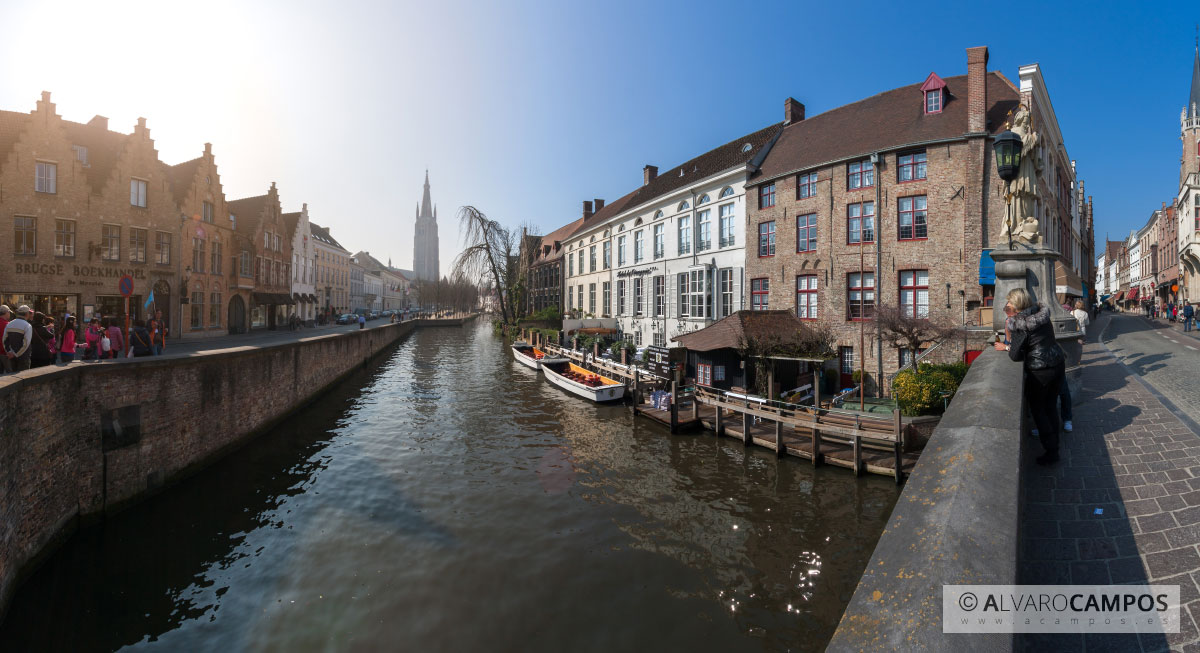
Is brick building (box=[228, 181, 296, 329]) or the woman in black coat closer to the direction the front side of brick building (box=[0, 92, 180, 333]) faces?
the woman in black coat

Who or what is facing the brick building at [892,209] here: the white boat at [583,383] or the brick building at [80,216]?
the brick building at [80,216]

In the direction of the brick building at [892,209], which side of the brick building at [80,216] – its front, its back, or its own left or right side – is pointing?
front

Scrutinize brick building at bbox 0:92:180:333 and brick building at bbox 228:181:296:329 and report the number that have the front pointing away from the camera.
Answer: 0

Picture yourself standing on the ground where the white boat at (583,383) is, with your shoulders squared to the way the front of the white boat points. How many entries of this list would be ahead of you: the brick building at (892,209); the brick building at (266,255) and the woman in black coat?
1

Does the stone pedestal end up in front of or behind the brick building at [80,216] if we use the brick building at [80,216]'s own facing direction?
in front

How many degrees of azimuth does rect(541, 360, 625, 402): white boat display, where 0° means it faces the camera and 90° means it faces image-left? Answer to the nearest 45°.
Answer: approximately 135°

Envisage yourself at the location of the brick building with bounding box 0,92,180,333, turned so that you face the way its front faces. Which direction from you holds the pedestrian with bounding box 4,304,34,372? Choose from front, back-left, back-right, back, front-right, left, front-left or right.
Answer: front-right

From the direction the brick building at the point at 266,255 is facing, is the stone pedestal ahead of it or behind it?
ahead
